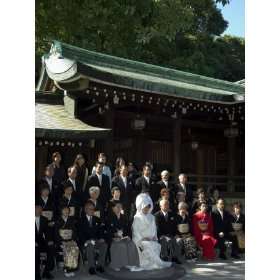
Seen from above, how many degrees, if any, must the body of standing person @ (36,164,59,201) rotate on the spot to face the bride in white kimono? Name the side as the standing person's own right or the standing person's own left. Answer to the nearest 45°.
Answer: approximately 45° to the standing person's own left

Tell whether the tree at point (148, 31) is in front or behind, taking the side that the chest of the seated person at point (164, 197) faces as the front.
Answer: behind

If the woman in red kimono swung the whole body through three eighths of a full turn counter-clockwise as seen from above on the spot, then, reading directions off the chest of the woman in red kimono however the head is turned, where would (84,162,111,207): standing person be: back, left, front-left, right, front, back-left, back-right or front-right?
back-left

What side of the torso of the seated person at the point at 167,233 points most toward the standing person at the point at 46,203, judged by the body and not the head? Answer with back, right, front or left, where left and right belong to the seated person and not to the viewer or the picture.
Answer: right

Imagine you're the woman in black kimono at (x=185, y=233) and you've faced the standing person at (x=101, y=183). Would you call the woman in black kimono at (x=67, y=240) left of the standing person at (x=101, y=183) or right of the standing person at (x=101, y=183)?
left

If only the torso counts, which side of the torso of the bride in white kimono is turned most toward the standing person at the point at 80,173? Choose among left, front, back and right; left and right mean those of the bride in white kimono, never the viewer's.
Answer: back

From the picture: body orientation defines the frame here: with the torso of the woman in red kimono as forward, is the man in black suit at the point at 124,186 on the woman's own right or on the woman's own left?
on the woman's own right

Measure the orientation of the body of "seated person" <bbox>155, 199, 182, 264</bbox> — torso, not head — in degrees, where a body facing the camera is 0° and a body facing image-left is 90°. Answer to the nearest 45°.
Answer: approximately 315°
